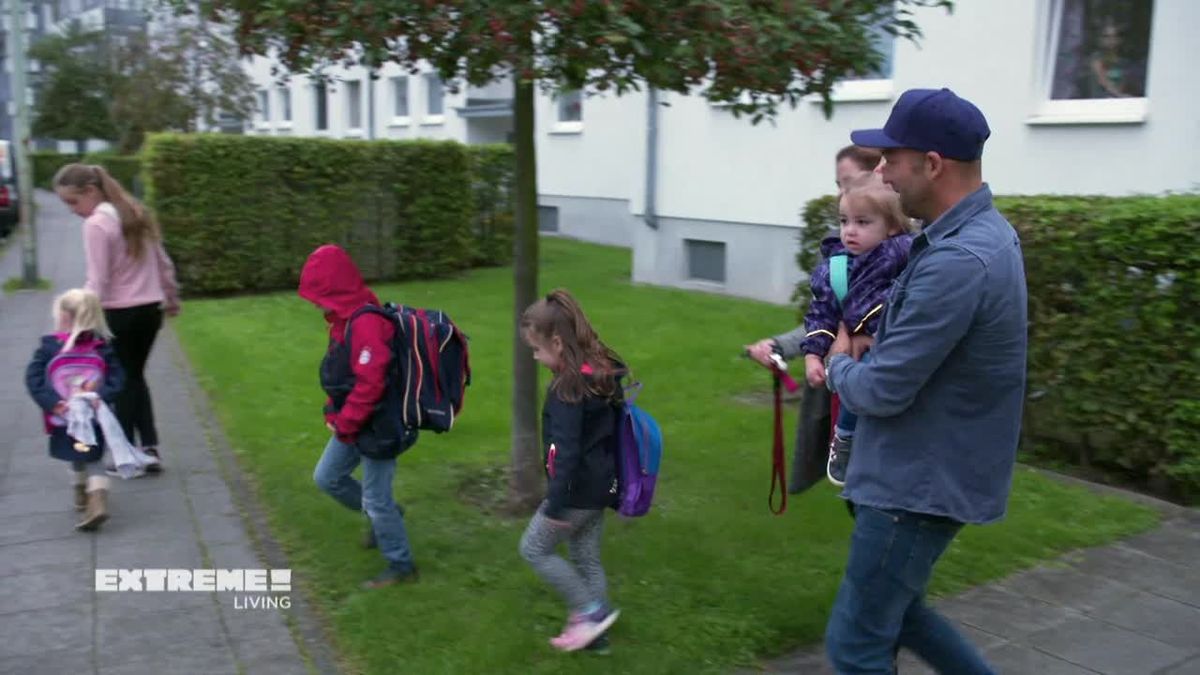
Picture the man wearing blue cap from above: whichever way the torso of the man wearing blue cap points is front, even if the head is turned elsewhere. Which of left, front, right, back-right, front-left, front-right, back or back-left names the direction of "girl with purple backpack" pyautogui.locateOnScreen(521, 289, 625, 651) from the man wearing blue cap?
front-right

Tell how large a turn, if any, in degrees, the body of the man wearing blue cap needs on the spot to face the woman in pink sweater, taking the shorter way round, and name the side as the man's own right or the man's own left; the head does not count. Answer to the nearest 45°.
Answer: approximately 45° to the man's own right

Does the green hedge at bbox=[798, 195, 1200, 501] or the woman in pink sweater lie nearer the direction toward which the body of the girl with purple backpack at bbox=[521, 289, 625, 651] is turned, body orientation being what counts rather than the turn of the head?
the woman in pink sweater

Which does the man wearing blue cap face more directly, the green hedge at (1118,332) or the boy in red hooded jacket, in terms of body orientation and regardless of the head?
the boy in red hooded jacket

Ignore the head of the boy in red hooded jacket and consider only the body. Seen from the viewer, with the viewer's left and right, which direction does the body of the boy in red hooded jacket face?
facing to the left of the viewer

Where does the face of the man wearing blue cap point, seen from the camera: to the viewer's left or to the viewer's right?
to the viewer's left

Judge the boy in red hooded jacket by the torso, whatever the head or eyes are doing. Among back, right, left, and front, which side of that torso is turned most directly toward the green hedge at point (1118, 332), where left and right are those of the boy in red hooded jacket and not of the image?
back

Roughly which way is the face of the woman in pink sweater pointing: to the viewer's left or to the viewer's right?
to the viewer's left

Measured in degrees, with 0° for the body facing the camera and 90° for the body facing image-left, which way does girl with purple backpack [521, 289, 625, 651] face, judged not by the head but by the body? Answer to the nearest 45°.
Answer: approximately 90°

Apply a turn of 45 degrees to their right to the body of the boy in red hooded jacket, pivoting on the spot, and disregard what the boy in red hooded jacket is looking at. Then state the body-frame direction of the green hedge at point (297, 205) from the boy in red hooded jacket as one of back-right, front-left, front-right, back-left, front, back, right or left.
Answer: front-right

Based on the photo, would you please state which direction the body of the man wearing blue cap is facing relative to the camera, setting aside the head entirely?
to the viewer's left

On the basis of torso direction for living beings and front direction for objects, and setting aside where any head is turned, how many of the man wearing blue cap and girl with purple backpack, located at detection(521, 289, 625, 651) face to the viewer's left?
2
